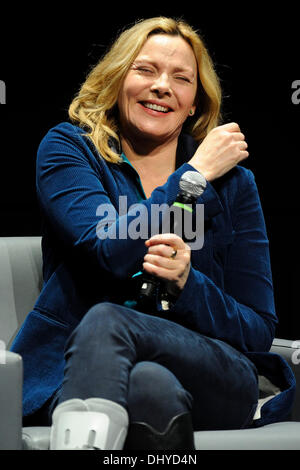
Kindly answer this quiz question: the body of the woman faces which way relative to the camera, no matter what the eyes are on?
toward the camera
